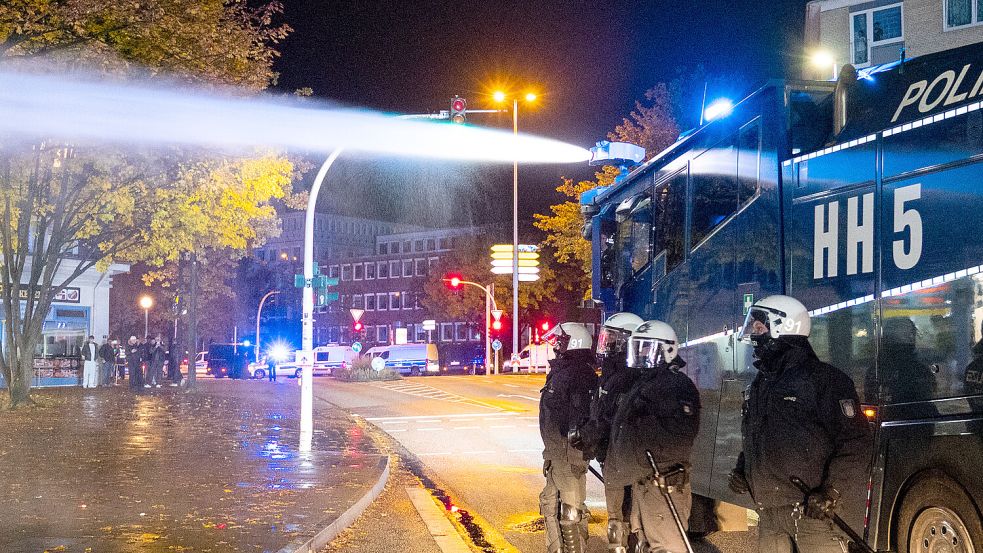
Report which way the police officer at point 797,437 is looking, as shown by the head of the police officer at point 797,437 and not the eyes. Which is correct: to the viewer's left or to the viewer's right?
to the viewer's left

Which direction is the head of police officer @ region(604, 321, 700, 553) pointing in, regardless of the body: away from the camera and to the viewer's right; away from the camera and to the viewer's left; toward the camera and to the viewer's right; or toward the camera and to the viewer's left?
toward the camera and to the viewer's left

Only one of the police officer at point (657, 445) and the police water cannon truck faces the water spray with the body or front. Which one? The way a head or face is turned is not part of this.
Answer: the police water cannon truck

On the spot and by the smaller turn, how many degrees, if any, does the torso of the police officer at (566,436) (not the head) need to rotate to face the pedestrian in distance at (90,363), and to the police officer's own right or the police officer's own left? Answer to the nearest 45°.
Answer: approximately 45° to the police officer's own right

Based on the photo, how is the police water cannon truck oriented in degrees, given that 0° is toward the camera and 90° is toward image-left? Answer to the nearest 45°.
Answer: approximately 135°

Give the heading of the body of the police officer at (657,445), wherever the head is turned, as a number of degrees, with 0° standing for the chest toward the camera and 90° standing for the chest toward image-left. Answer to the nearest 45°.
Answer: approximately 45°

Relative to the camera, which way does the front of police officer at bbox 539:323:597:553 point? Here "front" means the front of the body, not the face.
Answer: to the viewer's left

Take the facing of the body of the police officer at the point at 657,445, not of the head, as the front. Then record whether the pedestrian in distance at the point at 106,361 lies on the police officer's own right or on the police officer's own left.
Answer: on the police officer's own right

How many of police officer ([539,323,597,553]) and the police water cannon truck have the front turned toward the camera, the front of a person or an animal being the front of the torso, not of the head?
0
